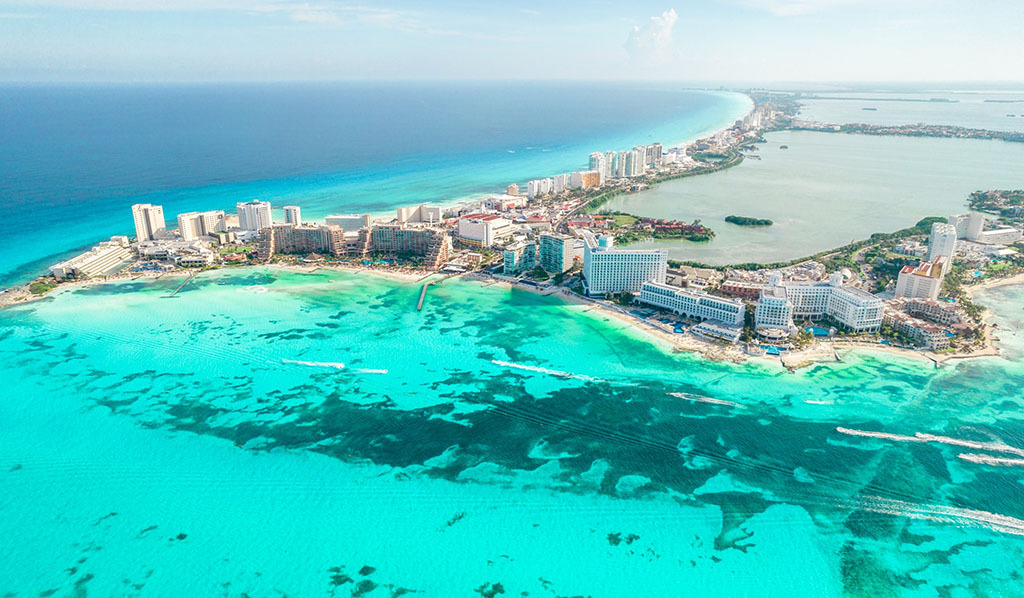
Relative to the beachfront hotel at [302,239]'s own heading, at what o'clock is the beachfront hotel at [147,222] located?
the beachfront hotel at [147,222] is roughly at 4 o'clock from the beachfront hotel at [302,239].

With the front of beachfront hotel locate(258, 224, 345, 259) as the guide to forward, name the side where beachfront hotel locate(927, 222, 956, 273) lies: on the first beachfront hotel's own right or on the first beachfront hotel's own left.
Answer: on the first beachfront hotel's own left

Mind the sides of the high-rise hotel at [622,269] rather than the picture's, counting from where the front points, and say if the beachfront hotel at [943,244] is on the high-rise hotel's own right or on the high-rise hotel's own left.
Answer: on the high-rise hotel's own left

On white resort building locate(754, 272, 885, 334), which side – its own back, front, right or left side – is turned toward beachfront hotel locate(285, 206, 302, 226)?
right

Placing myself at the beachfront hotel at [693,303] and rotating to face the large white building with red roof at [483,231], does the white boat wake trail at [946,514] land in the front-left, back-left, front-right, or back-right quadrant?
back-left

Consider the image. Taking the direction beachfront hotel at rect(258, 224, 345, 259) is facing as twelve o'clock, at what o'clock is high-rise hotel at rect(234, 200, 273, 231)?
The high-rise hotel is roughly at 5 o'clock from the beachfront hotel.

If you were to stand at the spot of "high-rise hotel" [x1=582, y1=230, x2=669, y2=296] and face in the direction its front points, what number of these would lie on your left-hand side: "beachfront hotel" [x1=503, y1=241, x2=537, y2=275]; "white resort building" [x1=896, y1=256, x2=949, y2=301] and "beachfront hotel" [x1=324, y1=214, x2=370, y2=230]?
1

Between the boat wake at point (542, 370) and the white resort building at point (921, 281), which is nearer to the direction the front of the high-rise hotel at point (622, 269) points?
the boat wake

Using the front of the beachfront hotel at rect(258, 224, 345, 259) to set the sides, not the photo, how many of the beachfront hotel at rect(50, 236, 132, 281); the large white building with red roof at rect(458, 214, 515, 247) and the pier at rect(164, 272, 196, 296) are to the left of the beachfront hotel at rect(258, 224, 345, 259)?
1

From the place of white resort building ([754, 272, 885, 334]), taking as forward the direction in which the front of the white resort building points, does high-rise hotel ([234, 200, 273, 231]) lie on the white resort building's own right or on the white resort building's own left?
on the white resort building's own right

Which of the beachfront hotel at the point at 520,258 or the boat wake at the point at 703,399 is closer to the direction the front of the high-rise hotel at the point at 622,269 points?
the boat wake

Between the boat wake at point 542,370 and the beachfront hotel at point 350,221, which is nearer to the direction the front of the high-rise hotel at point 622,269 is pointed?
the boat wake
